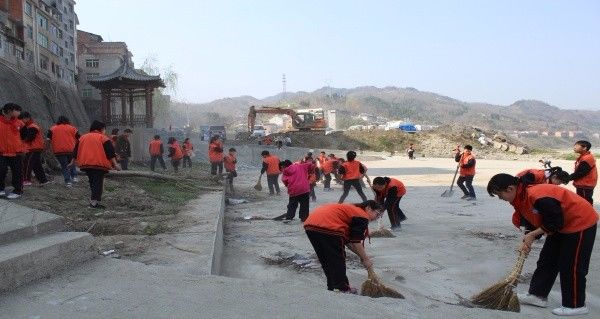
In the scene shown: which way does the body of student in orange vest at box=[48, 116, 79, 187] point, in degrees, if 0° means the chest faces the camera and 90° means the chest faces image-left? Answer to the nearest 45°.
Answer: approximately 180°

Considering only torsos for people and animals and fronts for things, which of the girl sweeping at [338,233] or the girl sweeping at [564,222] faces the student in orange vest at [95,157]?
the girl sweeping at [564,222]

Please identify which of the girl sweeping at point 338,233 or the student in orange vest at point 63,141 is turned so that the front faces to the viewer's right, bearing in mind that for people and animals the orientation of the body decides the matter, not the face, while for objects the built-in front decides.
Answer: the girl sweeping

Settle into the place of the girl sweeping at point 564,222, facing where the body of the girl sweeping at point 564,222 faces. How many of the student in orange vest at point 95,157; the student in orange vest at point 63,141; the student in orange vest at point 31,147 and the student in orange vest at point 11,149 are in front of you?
4

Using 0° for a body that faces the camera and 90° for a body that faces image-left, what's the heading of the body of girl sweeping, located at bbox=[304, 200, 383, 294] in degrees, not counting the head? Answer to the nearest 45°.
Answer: approximately 270°

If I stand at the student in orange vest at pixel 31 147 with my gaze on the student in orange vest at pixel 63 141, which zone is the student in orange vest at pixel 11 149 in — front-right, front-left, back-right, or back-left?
back-right

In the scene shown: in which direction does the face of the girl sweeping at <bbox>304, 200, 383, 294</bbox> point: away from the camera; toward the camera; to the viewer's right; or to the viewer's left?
to the viewer's right

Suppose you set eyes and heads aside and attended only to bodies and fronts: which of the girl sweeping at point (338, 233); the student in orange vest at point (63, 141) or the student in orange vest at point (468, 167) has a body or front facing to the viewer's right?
the girl sweeping

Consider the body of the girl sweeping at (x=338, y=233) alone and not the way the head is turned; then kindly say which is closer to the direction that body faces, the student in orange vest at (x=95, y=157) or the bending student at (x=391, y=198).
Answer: the bending student
